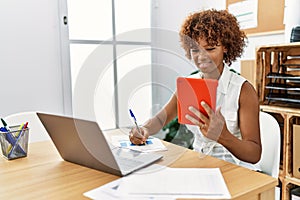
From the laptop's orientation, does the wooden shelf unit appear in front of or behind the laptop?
in front

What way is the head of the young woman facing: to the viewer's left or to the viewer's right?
to the viewer's left

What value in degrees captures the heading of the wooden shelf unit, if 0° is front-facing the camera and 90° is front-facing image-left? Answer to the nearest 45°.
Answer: approximately 45°

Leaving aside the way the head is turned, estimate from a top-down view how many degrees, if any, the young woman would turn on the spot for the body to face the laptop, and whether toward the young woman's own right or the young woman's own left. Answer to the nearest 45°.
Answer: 0° — they already face it

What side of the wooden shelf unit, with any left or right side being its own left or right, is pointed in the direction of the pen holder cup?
front

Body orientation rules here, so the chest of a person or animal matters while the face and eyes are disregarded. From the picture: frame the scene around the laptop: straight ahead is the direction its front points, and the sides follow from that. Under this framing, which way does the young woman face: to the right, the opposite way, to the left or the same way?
the opposite way

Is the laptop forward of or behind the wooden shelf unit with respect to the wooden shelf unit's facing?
forward

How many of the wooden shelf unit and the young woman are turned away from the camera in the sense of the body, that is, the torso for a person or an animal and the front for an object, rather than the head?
0

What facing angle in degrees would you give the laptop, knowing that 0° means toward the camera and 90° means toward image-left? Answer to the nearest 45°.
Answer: approximately 225°
